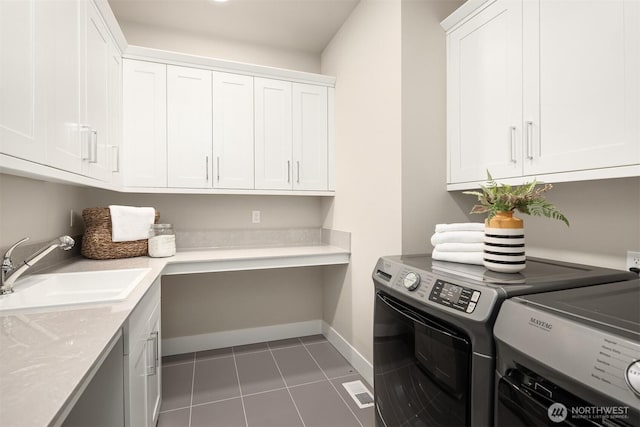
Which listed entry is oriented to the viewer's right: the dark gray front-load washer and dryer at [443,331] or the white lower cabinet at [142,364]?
the white lower cabinet

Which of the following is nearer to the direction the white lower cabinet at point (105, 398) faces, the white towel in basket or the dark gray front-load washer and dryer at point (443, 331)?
the dark gray front-load washer and dryer

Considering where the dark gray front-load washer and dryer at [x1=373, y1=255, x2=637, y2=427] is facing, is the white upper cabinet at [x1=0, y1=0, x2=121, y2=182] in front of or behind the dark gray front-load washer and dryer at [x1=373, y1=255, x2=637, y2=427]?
in front

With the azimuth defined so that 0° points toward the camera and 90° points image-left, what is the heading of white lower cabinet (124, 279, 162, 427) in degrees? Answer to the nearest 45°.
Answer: approximately 270°

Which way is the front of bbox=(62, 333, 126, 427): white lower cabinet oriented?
to the viewer's right

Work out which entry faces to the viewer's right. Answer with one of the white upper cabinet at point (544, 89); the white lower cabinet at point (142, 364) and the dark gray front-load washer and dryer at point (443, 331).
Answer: the white lower cabinet

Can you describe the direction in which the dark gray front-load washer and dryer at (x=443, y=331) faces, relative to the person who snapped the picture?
facing the viewer and to the left of the viewer

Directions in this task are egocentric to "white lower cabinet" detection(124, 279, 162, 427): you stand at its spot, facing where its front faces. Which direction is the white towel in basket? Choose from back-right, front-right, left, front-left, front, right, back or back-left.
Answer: left

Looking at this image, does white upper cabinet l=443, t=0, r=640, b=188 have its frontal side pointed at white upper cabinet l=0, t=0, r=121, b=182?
yes

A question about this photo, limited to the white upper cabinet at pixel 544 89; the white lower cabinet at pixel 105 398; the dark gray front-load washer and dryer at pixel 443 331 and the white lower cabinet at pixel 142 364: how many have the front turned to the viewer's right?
2
